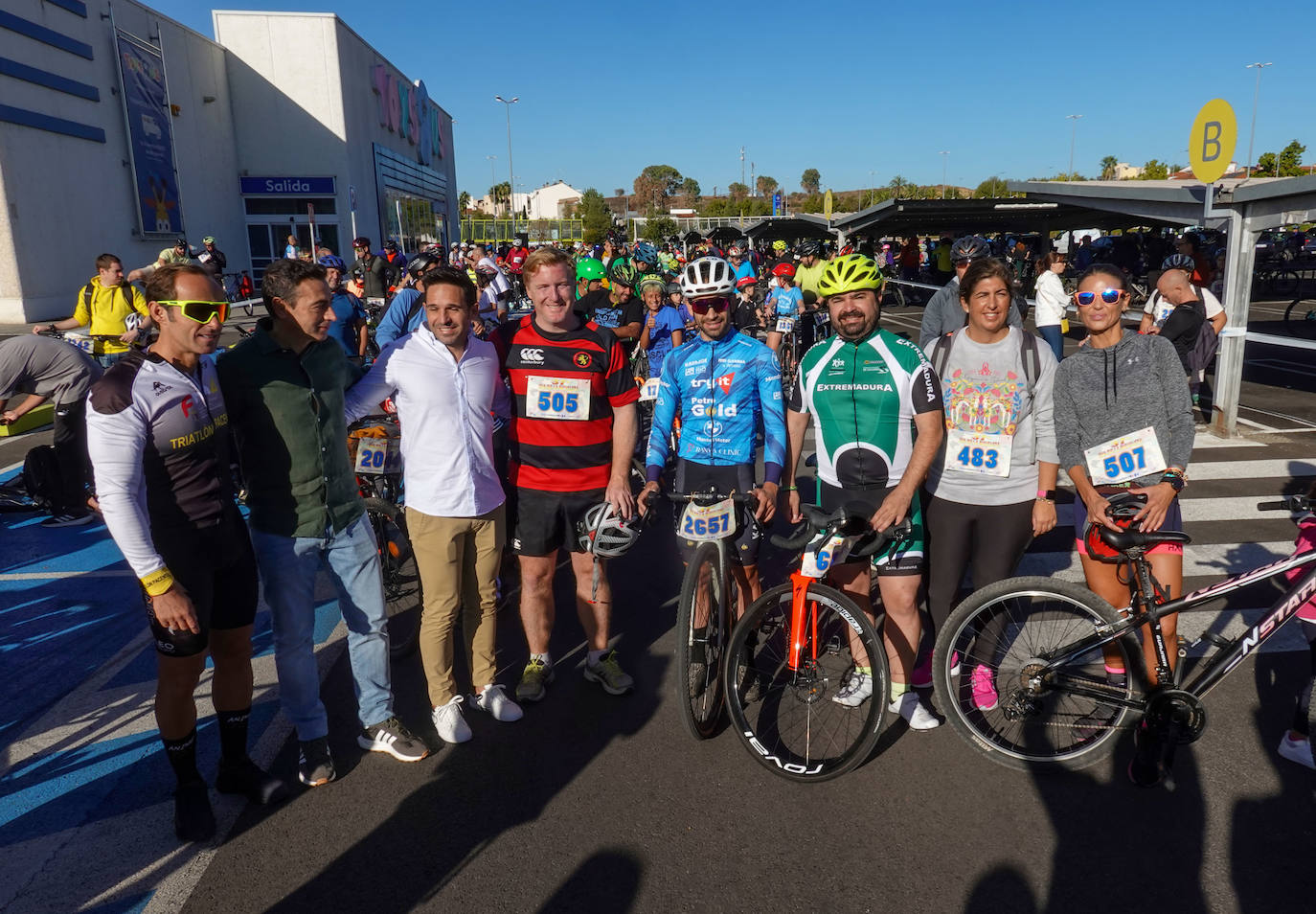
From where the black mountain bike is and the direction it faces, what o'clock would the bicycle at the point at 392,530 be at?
The bicycle is roughly at 6 o'clock from the black mountain bike.

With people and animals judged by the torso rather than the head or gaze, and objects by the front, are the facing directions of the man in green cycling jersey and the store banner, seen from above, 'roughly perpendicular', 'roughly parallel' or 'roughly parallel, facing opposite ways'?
roughly perpendicular

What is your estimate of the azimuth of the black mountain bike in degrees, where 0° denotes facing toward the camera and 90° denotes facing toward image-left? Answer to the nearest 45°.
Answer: approximately 270°

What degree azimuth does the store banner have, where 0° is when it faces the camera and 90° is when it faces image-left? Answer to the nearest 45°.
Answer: approximately 315°

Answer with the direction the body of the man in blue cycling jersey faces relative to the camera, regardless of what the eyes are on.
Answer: toward the camera

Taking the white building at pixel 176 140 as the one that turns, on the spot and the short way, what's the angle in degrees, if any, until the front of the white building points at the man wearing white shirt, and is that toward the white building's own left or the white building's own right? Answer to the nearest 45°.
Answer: approximately 45° to the white building's own right

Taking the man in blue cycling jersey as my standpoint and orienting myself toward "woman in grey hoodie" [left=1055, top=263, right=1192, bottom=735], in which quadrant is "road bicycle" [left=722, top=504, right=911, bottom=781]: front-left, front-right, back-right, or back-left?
front-right

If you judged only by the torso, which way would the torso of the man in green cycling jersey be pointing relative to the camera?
toward the camera

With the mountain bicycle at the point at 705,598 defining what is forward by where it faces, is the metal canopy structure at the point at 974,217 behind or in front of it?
behind

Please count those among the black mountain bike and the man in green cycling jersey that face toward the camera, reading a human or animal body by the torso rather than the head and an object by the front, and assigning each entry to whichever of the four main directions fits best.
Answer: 1

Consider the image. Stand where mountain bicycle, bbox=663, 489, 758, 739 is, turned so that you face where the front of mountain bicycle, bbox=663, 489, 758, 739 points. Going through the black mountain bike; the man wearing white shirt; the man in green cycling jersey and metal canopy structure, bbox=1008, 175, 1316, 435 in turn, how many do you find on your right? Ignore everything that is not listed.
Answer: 1

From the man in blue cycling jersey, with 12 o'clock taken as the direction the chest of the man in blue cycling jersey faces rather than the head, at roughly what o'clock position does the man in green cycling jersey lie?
The man in green cycling jersey is roughly at 10 o'clock from the man in blue cycling jersey.
